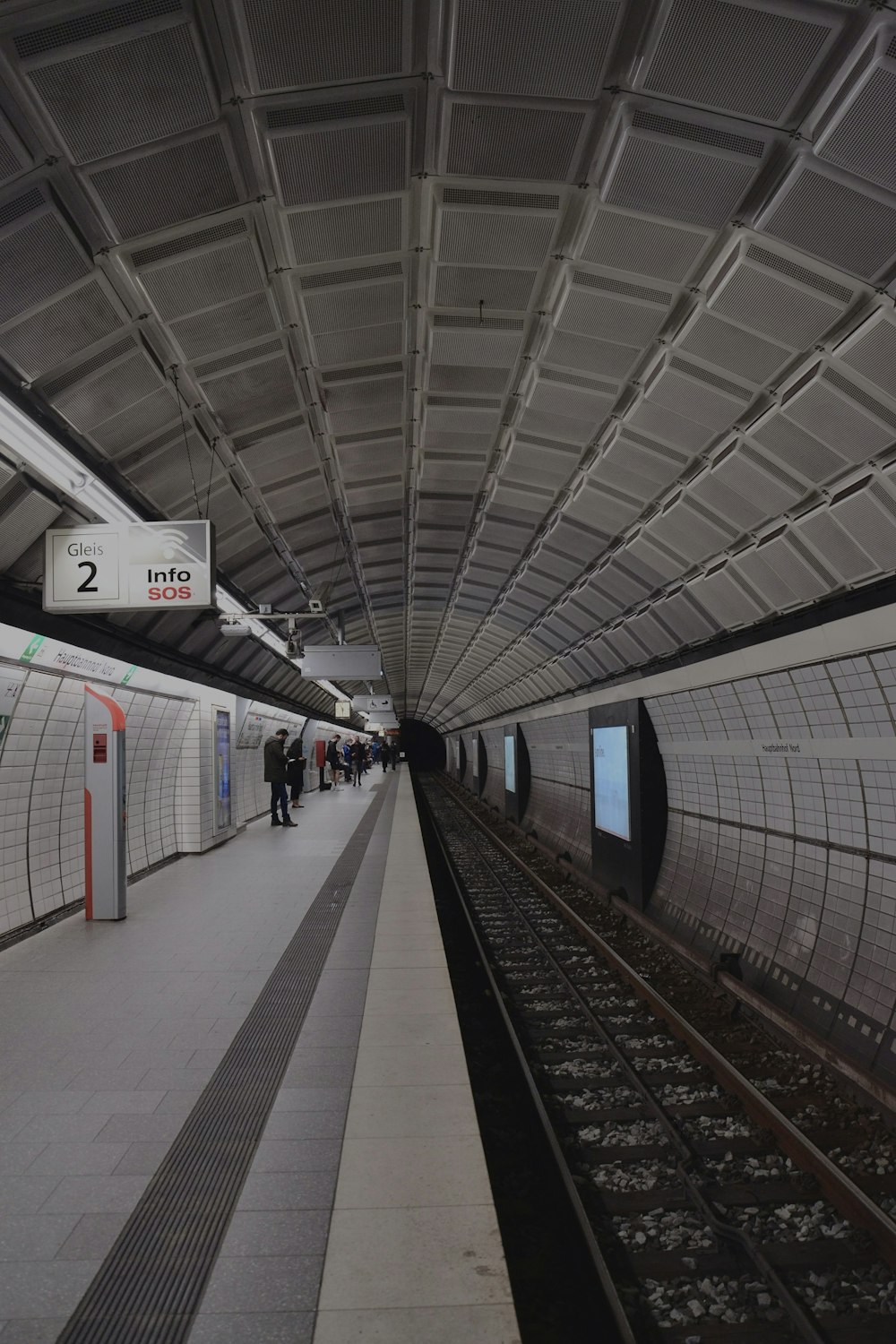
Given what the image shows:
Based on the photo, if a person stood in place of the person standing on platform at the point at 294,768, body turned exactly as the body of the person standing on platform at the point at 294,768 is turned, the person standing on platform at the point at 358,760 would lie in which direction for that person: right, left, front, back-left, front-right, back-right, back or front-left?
left

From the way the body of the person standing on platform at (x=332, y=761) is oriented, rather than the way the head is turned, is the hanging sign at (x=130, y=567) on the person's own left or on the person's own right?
on the person's own right

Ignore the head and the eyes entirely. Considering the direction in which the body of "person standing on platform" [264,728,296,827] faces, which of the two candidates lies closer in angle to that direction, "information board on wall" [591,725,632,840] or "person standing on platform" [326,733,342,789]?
the information board on wall

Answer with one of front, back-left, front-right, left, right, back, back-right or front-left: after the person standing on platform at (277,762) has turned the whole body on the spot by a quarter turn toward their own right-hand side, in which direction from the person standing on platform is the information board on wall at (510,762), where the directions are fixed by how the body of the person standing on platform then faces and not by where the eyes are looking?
back-left

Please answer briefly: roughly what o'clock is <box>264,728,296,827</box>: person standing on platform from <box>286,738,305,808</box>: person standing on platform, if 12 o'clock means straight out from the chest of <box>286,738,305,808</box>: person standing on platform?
<box>264,728,296,827</box>: person standing on platform is roughly at 3 o'clock from <box>286,738,305,808</box>: person standing on platform.

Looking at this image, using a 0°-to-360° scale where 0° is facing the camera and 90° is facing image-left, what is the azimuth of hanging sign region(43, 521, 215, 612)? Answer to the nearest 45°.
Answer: approximately 0°

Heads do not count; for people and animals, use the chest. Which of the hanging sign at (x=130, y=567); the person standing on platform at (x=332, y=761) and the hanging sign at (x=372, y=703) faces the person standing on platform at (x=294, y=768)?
the hanging sign at (x=372, y=703)

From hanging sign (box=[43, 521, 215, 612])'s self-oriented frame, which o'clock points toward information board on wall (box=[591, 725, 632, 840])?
The information board on wall is roughly at 8 o'clock from the hanging sign.

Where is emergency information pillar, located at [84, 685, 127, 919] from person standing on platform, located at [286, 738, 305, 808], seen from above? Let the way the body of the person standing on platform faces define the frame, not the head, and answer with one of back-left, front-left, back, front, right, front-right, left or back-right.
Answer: right

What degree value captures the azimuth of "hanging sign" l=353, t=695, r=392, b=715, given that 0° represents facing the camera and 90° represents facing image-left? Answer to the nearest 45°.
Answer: approximately 0°

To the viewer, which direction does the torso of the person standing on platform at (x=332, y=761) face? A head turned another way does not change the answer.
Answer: to the viewer's right

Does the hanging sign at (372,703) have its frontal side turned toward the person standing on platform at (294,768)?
yes

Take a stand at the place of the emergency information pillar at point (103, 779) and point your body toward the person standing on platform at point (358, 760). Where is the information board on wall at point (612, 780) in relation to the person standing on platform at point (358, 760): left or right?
right

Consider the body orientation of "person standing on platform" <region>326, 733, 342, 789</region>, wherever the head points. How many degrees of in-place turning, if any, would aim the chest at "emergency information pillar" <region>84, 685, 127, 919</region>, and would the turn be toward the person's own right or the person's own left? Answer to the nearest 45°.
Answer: approximately 90° to the person's own right

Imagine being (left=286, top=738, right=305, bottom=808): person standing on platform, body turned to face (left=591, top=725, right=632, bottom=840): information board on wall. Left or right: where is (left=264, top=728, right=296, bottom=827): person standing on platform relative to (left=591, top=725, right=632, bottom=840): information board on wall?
right
